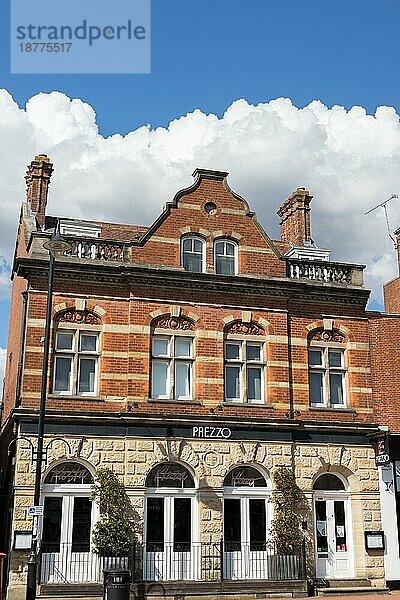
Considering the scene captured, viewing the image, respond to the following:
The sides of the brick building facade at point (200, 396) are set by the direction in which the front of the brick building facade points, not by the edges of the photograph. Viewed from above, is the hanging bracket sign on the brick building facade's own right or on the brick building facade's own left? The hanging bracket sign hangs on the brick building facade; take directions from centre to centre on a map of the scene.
on the brick building facade's own left

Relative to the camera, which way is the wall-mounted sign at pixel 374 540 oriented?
toward the camera

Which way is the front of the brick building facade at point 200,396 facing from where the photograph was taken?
facing the viewer

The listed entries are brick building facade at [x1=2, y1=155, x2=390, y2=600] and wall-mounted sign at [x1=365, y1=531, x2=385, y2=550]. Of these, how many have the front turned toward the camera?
2

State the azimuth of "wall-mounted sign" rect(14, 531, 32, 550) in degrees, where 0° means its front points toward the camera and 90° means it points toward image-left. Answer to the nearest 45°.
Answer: approximately 0°

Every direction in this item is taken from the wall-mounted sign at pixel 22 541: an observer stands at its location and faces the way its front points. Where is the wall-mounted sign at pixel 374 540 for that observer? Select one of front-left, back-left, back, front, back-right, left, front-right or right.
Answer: left

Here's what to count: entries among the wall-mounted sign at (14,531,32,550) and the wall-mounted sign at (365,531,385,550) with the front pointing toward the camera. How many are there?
2

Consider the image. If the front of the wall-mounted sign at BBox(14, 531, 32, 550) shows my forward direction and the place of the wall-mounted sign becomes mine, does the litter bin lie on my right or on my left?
on my left

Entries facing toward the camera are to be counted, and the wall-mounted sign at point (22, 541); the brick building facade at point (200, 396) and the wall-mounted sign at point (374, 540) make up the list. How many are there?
3
